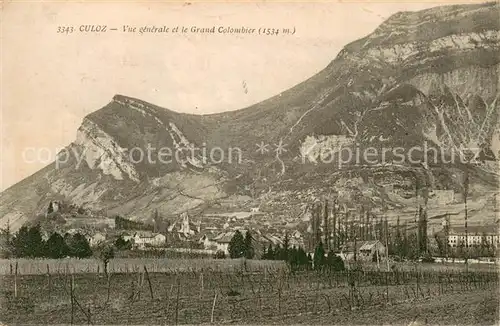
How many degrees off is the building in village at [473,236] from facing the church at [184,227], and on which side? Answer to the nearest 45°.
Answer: approximately 90° to its right
